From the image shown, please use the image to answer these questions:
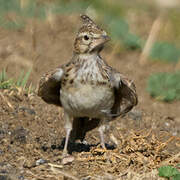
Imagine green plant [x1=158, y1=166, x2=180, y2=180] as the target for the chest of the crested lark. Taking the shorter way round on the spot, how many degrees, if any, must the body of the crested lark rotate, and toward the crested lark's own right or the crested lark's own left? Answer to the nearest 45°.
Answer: approximately 45° to the crested lark's own left

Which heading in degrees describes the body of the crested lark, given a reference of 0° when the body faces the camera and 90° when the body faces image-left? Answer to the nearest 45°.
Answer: approximately 0°

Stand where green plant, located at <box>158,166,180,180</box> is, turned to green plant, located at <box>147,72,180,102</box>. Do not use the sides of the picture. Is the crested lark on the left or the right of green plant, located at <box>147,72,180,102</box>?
left

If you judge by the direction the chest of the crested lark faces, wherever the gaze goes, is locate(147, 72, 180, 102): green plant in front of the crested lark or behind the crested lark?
behind

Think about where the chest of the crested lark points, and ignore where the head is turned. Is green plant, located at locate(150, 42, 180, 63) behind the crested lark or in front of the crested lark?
behind
